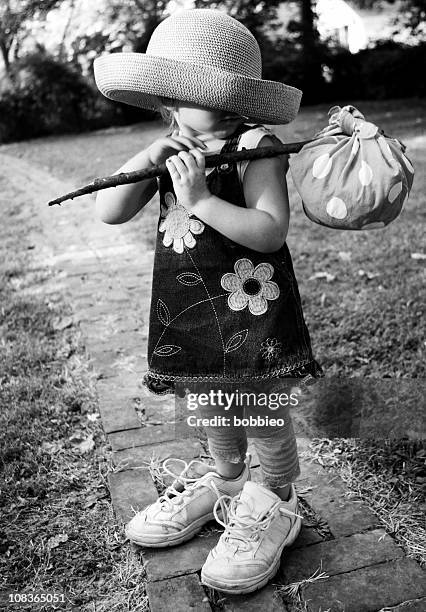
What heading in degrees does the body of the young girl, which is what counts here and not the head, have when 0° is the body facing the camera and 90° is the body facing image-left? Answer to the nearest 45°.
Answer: approximately 45°

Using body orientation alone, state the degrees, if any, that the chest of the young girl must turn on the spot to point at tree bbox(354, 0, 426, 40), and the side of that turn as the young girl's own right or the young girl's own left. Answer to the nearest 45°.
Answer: approximately 135° to the young girl's own right
